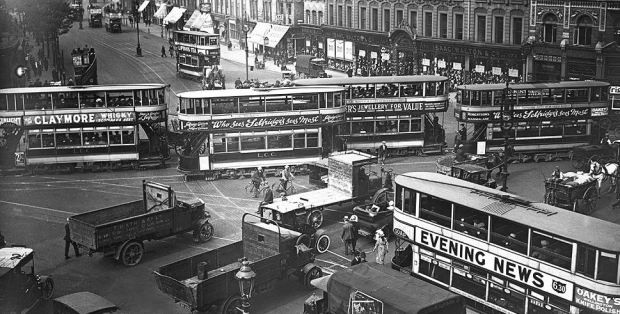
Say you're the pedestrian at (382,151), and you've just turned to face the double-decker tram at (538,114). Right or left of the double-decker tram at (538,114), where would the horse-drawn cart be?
right

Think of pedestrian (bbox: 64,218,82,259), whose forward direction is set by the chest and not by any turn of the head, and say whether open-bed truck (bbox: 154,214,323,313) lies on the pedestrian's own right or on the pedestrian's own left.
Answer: on the pedestrian's own right

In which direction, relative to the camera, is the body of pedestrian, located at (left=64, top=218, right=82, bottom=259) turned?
to the viewer's right

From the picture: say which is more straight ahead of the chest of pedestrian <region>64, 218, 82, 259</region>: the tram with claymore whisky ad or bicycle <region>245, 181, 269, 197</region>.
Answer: the bicycle

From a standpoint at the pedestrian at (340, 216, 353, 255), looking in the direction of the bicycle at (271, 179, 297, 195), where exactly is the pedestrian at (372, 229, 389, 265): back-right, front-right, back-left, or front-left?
back-right

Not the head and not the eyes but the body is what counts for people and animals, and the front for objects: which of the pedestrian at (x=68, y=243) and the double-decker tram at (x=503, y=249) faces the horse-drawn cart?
the pedestrian

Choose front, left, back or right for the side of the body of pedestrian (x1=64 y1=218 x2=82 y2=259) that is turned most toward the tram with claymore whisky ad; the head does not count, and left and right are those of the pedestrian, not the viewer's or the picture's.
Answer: left

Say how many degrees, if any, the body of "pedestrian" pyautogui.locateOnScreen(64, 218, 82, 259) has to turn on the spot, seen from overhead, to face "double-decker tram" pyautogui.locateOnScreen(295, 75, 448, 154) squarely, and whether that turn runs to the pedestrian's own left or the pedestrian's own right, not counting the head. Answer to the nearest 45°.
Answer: approximately 45° to the pedestrian's own left
